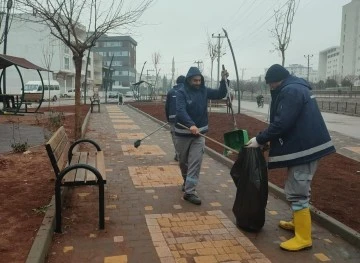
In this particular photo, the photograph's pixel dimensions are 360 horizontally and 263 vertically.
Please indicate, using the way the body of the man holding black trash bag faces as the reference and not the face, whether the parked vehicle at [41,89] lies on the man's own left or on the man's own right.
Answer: on the man's own right

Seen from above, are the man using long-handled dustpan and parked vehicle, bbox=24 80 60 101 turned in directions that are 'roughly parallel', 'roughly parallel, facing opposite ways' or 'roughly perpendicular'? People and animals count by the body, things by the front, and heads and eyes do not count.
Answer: roughly perpendicular

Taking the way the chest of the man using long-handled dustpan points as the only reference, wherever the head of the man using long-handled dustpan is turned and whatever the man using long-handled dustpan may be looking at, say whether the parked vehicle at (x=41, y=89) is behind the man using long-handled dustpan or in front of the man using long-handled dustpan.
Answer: behind

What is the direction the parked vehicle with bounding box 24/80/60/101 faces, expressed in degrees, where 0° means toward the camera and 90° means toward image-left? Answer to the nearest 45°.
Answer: approximately 45°

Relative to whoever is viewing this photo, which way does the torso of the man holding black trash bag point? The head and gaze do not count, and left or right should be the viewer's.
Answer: facing to the left of the viewer

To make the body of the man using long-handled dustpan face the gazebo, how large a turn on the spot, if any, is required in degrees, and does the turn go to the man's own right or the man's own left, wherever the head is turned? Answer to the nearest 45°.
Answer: approximately 180°

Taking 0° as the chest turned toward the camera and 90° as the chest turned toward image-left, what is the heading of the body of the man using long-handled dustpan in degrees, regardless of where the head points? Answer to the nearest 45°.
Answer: approximately 315°

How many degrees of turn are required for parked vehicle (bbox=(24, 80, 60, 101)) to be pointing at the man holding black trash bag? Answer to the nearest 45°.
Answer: approximately 45° to its left
